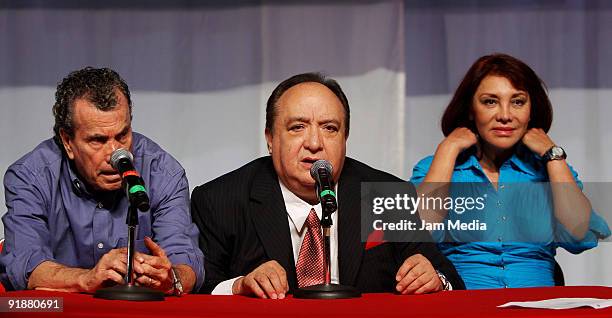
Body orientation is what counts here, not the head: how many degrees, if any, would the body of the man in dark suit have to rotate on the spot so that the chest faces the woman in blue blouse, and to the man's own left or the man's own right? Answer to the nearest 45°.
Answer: approximately 135° to the man's own left

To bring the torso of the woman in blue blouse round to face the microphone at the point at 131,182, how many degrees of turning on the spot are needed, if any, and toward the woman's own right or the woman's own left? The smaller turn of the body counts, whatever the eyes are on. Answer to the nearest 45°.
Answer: approximately 45° to the woman's own right

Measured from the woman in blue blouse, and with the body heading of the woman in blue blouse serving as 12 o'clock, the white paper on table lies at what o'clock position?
The white paper on table is roughly at 12 o'clock from the woman in blue blouse.

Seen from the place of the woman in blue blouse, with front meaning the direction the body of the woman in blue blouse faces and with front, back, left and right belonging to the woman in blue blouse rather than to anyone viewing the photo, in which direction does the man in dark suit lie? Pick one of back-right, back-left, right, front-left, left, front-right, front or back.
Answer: front-right

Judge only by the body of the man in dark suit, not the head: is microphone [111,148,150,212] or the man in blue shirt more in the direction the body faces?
the microphone

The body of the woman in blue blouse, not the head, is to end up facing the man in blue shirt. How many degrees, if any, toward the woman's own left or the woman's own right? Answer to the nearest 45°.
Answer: approximately 45° to the woman's own right

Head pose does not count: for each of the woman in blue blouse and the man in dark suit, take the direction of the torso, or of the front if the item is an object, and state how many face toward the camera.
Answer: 2

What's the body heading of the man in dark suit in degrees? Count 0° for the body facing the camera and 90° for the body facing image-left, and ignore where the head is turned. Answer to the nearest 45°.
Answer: approximately 0°

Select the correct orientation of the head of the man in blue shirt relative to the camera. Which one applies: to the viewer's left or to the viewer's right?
to the viewer's right
